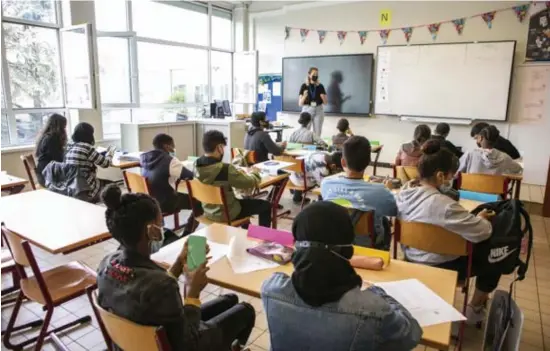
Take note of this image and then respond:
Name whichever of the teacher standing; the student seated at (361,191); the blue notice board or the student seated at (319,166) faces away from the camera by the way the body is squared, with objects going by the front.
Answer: the student seated at (361,191)

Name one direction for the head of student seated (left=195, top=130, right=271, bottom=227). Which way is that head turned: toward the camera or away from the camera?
away from the camera

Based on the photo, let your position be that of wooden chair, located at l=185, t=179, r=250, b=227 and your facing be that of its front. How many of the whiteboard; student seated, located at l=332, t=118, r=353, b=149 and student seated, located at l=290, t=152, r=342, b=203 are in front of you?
3

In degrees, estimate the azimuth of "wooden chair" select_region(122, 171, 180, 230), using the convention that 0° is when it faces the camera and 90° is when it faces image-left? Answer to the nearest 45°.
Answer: approximately 225°

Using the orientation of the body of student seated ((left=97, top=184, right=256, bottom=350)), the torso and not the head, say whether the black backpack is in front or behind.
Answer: in front

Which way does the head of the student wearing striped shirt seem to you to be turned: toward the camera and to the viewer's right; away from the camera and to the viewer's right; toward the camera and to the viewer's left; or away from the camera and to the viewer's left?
away from the camera and to the viewer's right

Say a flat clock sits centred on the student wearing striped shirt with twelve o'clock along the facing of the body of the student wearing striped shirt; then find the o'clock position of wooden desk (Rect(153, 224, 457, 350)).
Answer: The wooden desk is roughly at 4 o'clock from the student wearing striped shirt.

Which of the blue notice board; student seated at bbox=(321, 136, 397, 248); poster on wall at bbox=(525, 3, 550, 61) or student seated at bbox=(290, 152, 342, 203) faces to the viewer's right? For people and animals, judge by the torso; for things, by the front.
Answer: student seated at bbox=(290, 152, 342, 203)

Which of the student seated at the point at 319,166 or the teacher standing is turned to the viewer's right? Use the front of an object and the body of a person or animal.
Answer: the student seated

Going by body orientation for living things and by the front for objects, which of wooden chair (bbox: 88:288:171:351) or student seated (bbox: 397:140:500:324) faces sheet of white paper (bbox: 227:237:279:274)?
the wooden chair

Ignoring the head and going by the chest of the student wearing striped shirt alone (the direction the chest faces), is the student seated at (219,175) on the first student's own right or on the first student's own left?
on the first student's own right

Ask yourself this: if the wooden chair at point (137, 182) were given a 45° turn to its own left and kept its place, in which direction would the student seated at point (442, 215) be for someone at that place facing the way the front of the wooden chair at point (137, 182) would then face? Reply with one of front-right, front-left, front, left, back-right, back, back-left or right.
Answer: back-right

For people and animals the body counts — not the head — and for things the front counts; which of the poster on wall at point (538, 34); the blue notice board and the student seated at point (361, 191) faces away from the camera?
the student seated

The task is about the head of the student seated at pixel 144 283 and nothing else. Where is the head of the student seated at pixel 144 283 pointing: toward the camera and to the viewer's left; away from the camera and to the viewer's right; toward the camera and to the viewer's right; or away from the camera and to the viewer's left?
away from the camera and to the viewer's right

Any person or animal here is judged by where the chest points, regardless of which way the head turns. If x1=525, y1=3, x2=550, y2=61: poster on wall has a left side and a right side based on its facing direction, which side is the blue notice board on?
on its right

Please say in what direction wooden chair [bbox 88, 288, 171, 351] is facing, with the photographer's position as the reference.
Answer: facing away from the viewer and to the right of the viewer

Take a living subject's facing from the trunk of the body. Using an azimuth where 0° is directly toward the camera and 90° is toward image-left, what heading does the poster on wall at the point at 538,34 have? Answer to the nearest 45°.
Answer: approximately 45°

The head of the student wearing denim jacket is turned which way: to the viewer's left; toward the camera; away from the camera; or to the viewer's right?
away from the camera
